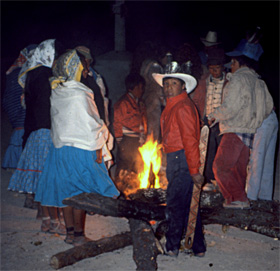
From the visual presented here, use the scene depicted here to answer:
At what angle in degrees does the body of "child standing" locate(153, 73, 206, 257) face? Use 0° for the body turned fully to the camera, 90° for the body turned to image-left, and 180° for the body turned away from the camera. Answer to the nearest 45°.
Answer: approximately 45°

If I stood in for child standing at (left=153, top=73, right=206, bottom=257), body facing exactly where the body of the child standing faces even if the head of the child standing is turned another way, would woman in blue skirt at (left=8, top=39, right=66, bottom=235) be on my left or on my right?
on my right

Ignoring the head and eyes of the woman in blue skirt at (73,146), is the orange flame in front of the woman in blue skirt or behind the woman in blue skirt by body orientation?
in front

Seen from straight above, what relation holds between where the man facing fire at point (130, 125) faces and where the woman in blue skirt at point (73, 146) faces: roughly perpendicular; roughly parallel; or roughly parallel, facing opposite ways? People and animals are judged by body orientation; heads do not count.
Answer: roughly perpendicular

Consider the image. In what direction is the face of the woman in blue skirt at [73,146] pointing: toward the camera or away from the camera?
away from the camera

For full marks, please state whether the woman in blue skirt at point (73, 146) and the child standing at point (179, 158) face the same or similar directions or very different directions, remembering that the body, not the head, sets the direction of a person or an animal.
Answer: very different directions

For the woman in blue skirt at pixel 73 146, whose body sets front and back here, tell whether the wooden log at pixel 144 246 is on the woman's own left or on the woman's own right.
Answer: on the woman's own right

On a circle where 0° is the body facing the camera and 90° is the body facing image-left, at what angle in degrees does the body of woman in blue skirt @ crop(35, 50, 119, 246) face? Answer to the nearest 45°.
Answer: approximately 225°

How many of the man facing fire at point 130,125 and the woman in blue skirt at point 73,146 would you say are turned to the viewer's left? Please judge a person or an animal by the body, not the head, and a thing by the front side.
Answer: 0

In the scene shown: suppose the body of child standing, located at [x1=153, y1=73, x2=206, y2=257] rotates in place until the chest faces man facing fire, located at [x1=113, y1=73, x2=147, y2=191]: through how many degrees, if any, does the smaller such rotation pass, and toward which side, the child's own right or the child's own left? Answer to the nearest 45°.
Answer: approximately 135° to the child's own right

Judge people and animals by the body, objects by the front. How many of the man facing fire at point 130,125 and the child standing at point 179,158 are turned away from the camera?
0
